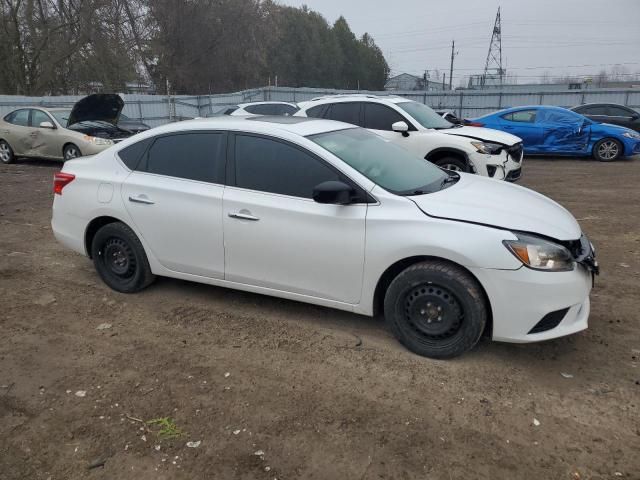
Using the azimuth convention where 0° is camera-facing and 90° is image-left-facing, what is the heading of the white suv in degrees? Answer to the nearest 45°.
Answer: approximately 315°

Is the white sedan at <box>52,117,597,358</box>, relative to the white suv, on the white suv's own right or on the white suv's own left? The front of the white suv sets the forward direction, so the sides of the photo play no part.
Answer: on the white suv's own right

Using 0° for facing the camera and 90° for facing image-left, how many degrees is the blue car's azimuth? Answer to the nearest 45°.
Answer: approximately 270°

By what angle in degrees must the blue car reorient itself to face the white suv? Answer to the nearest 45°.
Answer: approximately 90° to its right

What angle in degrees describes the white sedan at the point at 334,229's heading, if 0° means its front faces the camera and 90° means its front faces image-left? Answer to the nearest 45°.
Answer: approximately 315°

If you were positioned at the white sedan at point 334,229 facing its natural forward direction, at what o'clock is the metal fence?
The metal fence is roughly at 8 o'clock from the white sedan.

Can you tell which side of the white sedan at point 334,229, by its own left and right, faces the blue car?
left

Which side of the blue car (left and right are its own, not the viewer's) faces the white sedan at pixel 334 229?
right

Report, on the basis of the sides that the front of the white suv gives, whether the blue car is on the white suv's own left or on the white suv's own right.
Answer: on the white suv's own left
